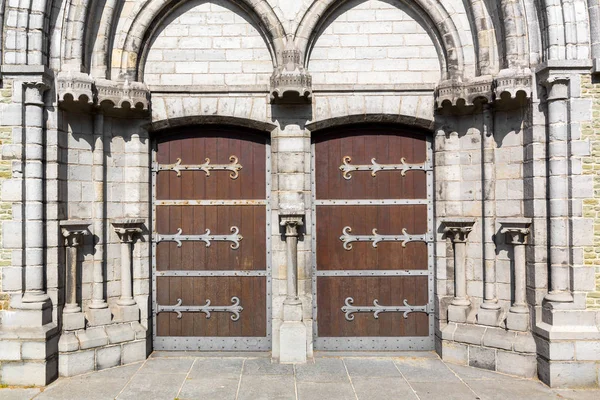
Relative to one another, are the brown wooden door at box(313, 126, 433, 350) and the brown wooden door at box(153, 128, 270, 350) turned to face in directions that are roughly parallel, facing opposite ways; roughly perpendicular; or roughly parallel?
roughly parallel

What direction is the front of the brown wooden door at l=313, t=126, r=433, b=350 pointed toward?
toward the camera

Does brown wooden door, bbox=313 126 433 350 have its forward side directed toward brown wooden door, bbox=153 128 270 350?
no

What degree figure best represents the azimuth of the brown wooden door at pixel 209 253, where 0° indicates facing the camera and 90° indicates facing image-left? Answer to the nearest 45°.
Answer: approximately 0°

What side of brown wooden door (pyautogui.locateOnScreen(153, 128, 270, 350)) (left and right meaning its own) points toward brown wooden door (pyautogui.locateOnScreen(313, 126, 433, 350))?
left

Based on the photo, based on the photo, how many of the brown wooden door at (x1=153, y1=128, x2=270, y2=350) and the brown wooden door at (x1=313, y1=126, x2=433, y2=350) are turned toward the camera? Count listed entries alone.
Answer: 2
